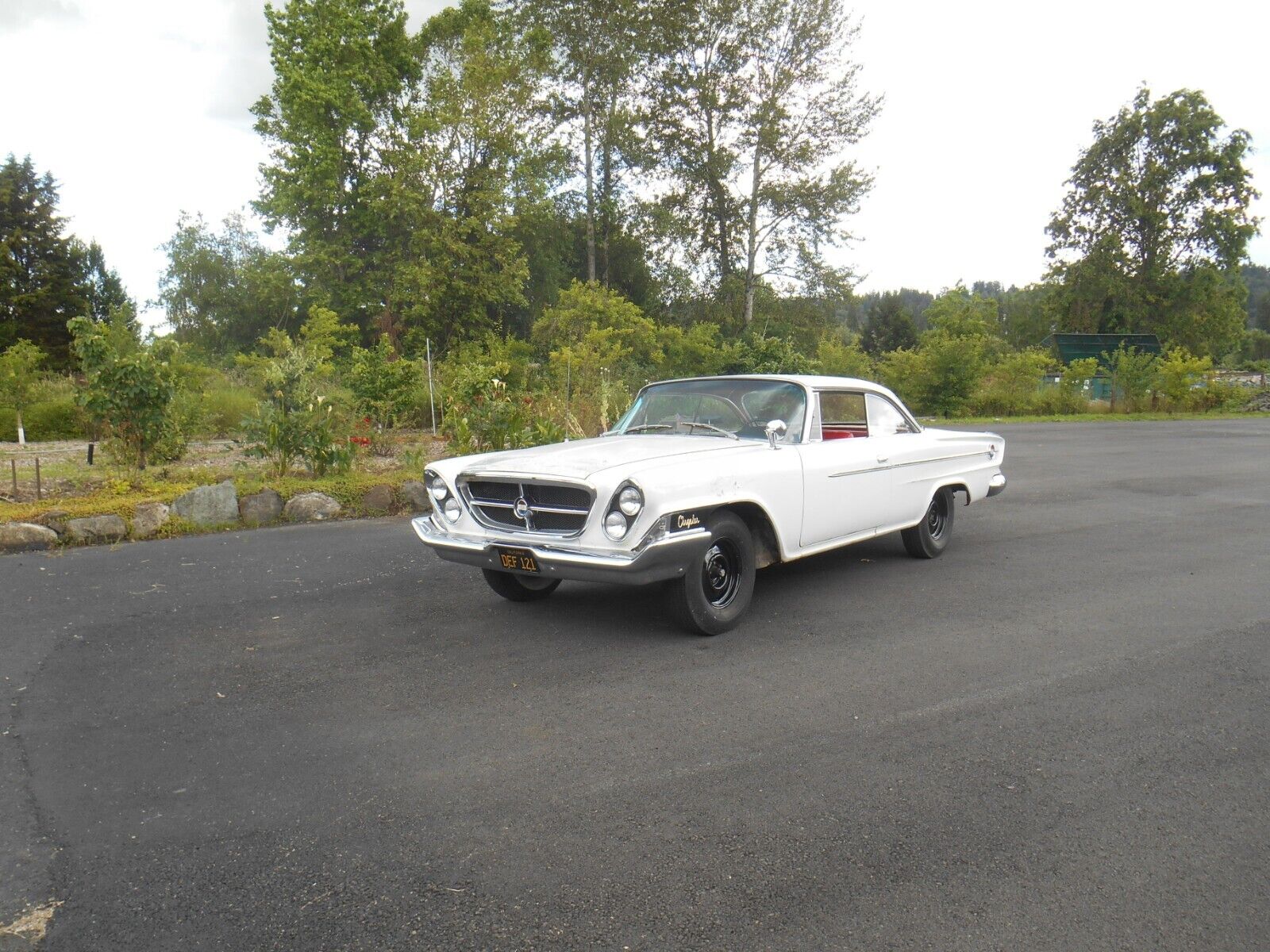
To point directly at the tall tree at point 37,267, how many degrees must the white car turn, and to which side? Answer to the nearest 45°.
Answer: approximately 90° to its right

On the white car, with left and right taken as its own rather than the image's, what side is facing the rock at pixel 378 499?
right

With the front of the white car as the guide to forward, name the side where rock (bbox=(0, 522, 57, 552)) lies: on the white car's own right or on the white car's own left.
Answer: on the white car's own right

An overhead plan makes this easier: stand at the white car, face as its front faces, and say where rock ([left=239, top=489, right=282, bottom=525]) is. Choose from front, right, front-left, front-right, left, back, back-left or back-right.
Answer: right

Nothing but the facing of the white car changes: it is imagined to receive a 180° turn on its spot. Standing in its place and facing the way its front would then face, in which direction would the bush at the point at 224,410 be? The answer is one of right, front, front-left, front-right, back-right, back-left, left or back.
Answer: left

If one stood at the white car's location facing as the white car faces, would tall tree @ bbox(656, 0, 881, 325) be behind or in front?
behind

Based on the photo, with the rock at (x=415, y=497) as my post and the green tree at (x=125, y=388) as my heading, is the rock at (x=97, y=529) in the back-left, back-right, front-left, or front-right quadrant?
front-left

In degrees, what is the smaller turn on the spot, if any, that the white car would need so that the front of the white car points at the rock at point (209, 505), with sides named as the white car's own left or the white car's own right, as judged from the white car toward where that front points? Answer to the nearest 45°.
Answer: approximately 90° to the white car's own right

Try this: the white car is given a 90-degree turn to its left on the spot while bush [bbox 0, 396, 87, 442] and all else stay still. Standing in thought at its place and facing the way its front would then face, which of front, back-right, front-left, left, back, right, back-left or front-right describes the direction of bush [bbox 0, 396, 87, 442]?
back

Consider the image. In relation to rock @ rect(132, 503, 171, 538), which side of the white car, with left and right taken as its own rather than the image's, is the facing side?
right

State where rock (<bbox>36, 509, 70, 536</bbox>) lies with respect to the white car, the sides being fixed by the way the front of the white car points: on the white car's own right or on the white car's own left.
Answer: on the white car's own right

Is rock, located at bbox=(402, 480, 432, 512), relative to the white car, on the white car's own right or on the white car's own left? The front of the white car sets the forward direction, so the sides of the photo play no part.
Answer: on the white car's own right

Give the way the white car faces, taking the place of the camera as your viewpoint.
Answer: facing the viewer and to the left of the viewer

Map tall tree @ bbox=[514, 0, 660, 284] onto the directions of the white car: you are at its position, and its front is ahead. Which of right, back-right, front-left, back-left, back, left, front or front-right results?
back-right
